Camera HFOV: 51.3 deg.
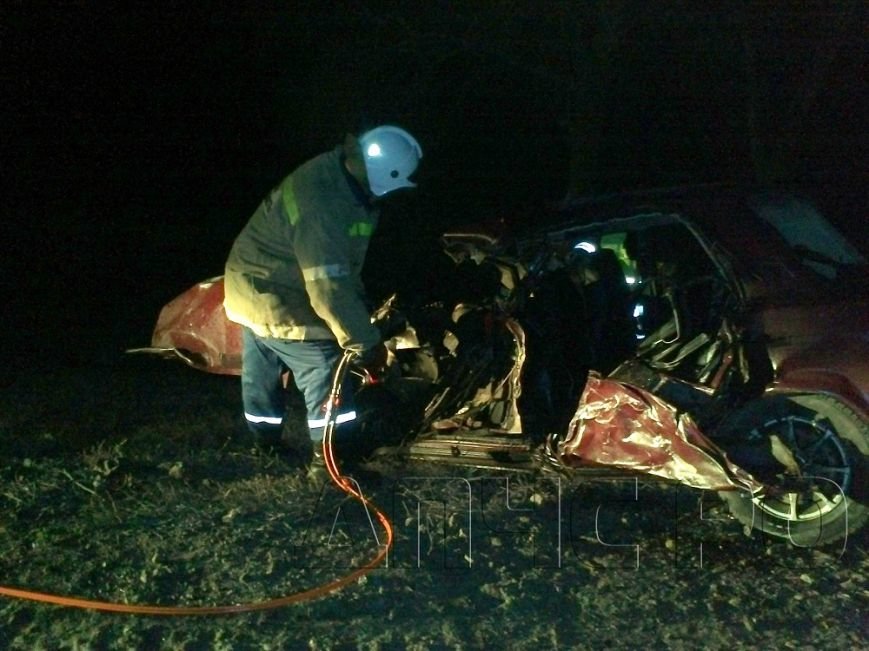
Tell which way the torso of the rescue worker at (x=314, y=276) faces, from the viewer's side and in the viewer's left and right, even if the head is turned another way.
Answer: facing to the right of the viewer

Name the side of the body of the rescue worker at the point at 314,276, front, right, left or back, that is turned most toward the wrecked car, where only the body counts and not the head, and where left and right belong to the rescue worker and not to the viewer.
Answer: front
